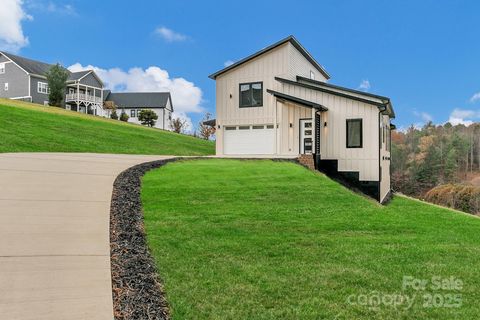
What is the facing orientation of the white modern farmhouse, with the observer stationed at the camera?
facing the viewer
